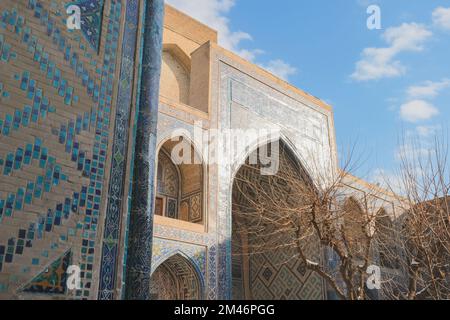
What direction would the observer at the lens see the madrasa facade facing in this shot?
facing the viewer and to the right of the viewer

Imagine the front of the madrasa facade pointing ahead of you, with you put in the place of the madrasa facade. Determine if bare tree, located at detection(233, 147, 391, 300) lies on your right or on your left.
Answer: on your left
